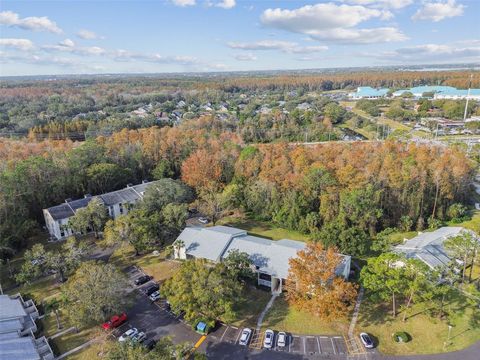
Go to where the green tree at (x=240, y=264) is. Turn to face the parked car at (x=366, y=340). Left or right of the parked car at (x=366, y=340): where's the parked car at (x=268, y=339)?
right

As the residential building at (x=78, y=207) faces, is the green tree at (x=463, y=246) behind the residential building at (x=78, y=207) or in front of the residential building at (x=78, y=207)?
in front

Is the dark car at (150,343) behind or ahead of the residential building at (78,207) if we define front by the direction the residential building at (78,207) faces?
ahead

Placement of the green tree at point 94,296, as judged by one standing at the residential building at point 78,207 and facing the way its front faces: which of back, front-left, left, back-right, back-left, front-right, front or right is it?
front-right

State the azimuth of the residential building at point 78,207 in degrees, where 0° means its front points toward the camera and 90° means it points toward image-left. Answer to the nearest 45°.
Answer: approximately 315°

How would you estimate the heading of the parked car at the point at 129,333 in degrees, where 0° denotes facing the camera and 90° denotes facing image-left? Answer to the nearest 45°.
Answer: approximately 45°

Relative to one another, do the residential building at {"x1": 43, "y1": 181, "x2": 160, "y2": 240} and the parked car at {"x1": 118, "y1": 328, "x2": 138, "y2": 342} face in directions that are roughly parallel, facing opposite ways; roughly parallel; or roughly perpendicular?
roughly perpendicular

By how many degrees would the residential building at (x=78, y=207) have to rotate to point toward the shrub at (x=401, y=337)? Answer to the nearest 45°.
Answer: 0° — it already faces it
